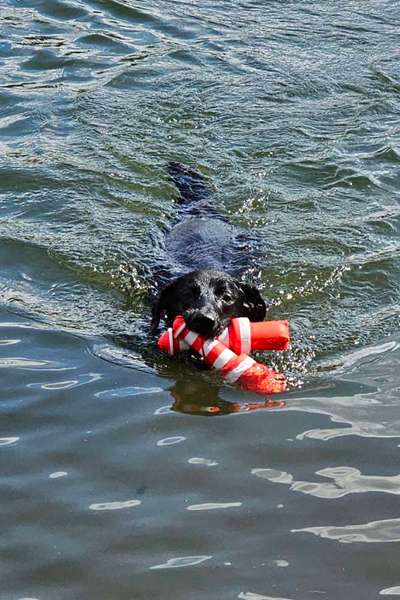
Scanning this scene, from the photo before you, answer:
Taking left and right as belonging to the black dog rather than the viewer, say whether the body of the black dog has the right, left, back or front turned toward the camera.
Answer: front
